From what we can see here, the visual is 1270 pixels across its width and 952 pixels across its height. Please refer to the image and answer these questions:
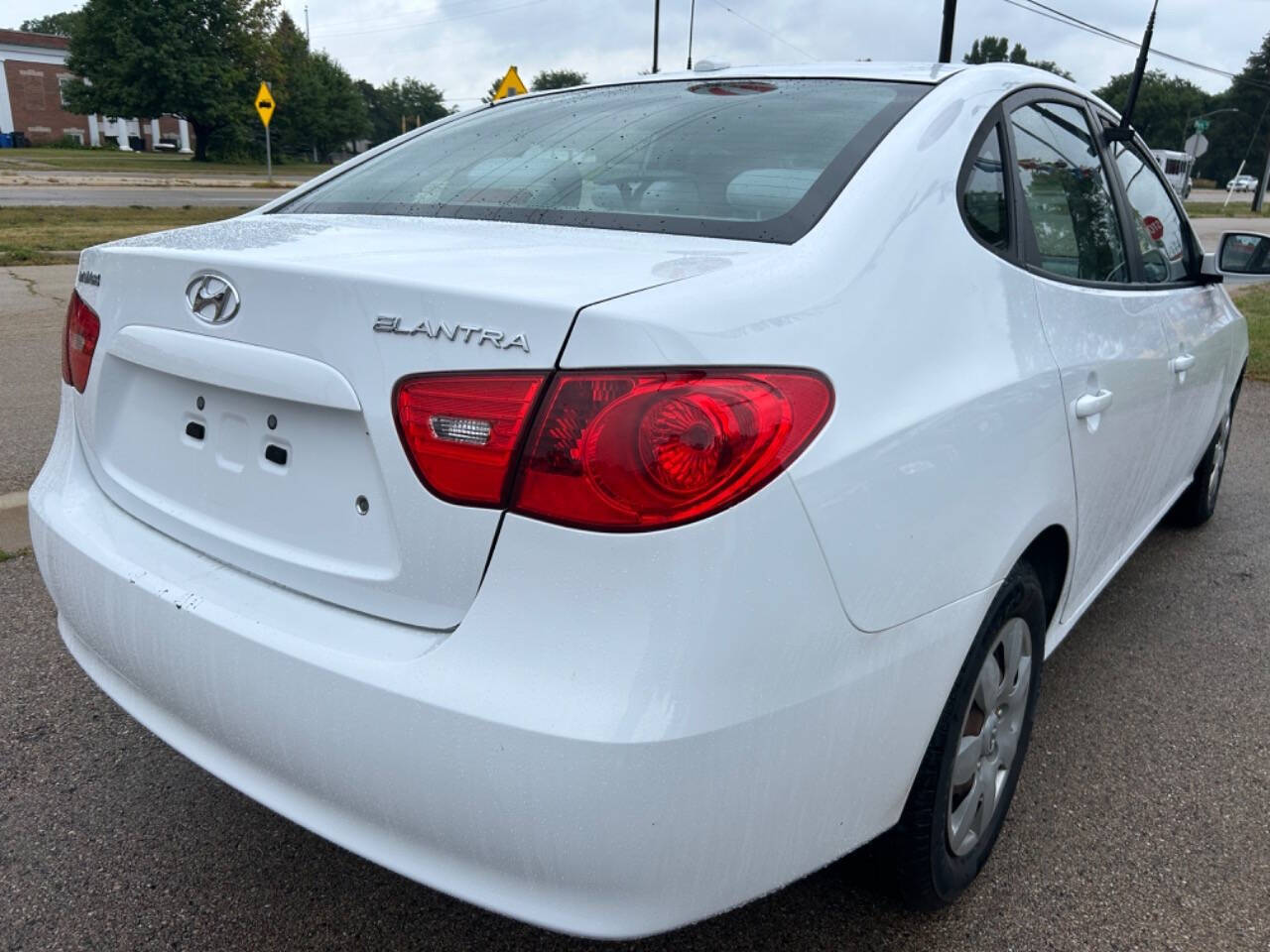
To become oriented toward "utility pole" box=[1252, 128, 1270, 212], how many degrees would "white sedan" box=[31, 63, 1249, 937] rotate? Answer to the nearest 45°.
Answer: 0° — it already faces it

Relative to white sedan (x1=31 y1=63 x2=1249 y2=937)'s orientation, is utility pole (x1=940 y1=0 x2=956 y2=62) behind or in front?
in front

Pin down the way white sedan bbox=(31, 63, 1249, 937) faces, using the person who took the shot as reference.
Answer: facing away from the viewer and to the right of the viewer
